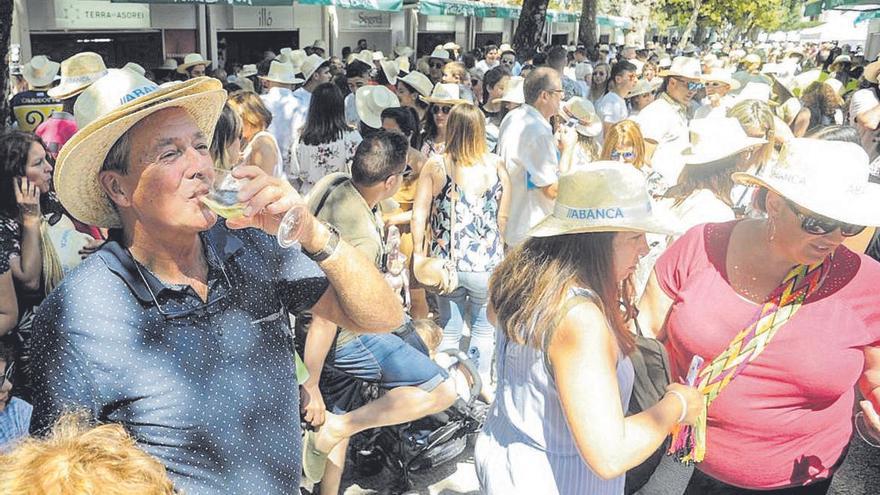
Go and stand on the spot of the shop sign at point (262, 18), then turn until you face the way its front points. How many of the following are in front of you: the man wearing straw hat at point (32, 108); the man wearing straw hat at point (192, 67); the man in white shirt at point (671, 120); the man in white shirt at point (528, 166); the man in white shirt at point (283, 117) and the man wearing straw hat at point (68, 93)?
6

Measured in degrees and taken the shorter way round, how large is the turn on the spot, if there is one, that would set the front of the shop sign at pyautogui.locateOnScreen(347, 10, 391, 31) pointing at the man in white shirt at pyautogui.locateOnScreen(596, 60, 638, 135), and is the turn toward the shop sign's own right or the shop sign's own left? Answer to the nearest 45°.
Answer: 0° — it already faces them

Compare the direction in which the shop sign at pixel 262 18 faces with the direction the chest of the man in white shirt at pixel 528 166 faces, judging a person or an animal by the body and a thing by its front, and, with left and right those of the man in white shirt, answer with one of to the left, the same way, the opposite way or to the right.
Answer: to the right

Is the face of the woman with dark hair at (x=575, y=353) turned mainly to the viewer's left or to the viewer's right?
to the viewer's right

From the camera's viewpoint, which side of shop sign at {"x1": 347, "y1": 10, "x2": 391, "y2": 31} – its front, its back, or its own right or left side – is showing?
front

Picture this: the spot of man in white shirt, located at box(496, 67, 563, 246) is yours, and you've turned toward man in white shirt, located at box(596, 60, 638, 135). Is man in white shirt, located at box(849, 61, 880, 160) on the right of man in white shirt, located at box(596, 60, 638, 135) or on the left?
right

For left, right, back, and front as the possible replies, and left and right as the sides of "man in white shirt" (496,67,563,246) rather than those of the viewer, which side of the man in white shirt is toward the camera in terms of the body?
right

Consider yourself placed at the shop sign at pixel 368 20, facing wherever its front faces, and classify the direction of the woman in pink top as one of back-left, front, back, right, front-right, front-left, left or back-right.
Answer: front
